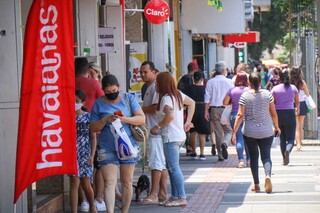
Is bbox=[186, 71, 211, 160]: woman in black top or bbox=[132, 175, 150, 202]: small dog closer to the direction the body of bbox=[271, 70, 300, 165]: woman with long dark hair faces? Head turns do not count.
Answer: the woman in black top

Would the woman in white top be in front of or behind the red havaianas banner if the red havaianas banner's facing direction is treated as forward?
behind

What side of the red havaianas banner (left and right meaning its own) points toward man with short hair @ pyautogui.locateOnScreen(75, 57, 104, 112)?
back

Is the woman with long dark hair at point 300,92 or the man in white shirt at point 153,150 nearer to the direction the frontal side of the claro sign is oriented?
the man in white shirt

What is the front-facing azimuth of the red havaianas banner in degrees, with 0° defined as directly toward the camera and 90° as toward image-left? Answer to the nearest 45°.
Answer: approximately 0°

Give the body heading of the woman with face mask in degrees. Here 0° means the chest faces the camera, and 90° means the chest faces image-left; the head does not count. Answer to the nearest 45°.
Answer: approximately 0°

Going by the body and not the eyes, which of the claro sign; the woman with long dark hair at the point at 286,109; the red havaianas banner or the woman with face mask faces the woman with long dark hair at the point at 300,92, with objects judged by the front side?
the woman with long dark hair at the point at 286,109

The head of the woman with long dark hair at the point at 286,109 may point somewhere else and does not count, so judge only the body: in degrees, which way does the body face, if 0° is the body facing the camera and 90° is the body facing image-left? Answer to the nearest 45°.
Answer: approximately 180°
